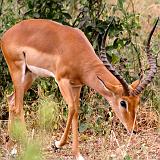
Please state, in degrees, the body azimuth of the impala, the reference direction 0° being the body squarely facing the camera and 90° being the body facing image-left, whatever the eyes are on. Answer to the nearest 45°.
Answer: approximately 315°
